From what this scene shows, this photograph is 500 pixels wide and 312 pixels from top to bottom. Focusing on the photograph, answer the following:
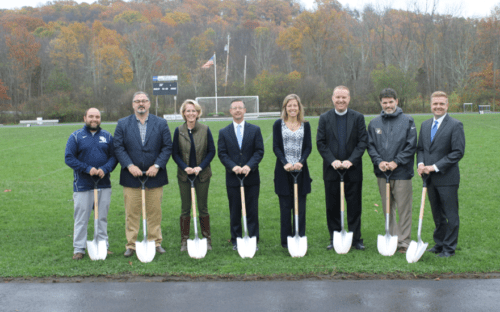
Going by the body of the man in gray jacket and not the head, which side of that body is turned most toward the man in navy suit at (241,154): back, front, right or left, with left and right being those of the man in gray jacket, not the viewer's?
right

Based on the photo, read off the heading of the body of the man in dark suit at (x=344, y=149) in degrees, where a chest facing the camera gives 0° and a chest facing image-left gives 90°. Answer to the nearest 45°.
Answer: approximately 0°

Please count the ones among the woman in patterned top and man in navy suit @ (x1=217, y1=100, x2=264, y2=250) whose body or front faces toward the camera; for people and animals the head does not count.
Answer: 2

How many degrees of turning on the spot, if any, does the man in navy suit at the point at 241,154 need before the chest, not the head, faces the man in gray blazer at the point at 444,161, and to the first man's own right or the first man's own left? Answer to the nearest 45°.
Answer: approximately 90° to the first man's own left

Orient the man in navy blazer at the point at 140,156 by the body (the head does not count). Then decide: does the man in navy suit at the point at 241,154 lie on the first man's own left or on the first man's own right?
on the first man's own left

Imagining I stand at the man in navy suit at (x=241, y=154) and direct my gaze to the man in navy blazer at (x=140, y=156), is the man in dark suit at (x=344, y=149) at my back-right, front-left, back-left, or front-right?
back-left

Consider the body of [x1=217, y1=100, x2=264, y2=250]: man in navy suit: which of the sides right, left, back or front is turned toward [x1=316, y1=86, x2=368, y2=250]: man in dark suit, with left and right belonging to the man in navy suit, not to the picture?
left
